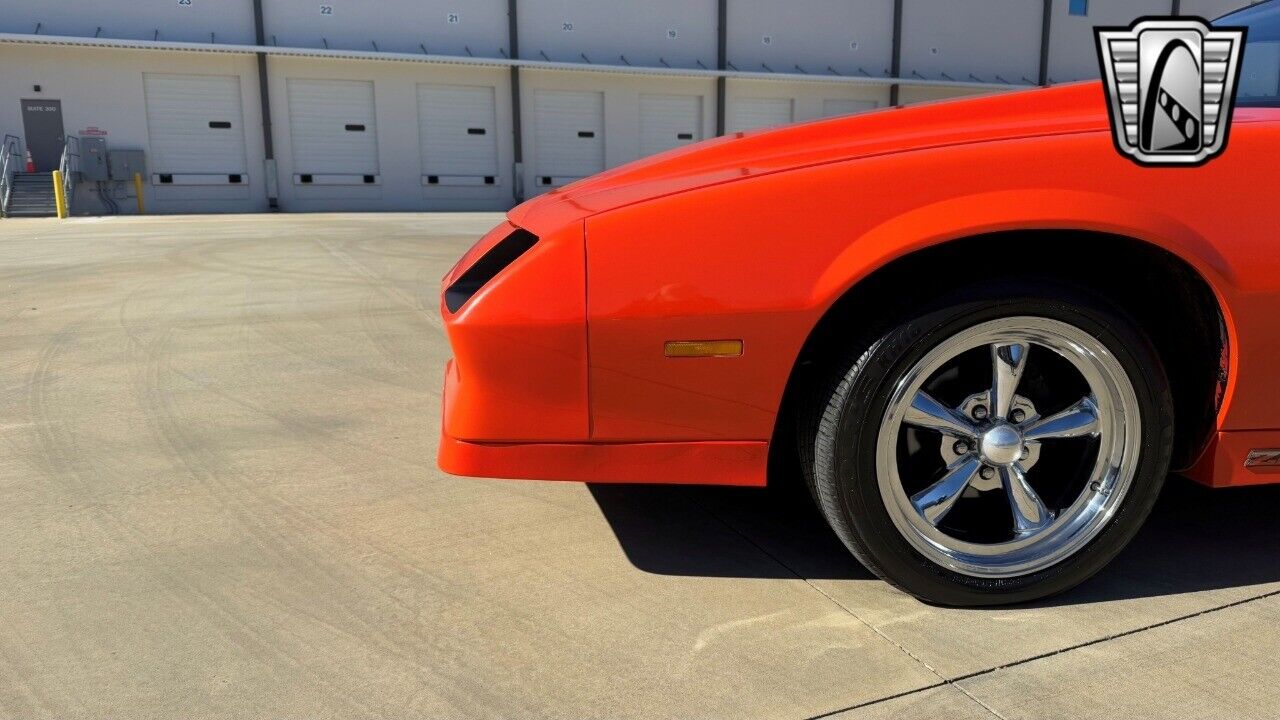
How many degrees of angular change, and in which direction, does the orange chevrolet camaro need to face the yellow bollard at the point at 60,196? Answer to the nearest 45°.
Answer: approximately 45° to its right

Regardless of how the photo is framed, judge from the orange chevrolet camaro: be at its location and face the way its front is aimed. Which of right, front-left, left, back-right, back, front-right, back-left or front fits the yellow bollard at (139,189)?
front-right

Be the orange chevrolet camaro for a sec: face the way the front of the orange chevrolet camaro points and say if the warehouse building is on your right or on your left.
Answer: on your right

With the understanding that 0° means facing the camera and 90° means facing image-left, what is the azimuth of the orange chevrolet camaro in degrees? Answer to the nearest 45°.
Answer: approximately 90°
